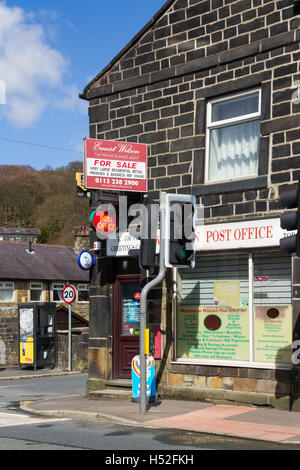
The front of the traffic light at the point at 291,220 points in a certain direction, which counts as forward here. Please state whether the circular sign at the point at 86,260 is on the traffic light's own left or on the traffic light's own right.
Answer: on the traffic light's own right

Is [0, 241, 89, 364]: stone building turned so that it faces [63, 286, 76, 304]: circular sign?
yes

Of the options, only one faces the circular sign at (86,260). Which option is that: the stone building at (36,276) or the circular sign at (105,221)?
the stone building

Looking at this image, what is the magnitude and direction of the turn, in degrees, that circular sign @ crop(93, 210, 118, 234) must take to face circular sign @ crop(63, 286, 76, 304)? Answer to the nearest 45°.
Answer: approximately 180°

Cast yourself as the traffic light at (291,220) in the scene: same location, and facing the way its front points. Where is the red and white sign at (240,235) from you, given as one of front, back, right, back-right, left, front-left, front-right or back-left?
right
